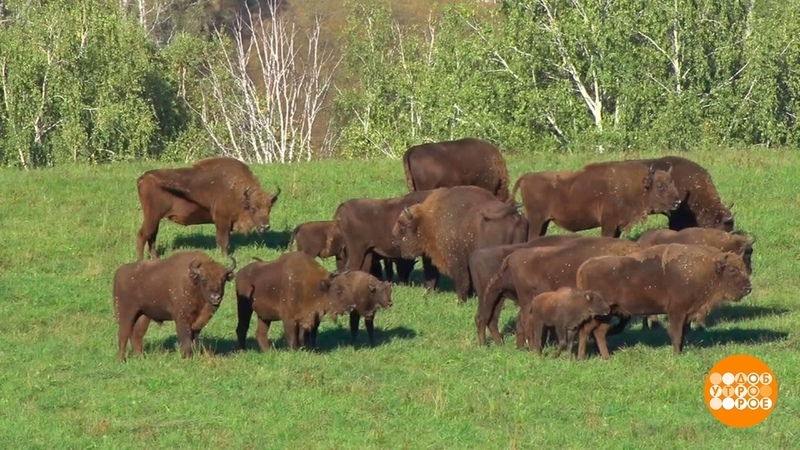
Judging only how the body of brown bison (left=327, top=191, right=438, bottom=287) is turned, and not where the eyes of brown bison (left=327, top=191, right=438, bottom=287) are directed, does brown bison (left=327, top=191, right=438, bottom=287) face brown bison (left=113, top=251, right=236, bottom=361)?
no

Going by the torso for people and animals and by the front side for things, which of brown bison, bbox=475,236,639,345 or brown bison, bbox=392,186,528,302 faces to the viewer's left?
brown bison, bbox=392,186,528,302

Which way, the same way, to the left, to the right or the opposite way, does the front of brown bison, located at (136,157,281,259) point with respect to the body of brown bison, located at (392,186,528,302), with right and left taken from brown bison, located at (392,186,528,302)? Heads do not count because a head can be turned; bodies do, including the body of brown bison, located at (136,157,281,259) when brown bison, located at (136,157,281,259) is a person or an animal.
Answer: the opposite way

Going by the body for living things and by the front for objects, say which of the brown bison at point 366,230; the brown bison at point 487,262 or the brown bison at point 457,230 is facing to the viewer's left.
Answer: the brown bison at point 457,230

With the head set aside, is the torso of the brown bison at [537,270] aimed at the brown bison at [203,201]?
no

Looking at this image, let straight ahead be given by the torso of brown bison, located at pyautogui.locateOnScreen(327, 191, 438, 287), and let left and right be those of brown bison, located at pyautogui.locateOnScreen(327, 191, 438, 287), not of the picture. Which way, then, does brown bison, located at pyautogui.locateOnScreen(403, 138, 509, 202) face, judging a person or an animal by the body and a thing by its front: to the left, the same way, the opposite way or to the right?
the same way

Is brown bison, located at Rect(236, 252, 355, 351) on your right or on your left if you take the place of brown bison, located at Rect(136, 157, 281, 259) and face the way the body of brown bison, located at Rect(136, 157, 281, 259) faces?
on your right

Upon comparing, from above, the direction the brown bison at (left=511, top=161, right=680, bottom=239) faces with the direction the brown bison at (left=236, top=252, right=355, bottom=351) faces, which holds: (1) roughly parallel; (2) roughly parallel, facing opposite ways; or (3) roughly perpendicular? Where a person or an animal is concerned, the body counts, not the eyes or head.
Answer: roughly parallel

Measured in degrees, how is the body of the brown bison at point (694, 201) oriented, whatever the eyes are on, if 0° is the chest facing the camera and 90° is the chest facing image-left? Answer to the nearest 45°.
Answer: approximately 270°

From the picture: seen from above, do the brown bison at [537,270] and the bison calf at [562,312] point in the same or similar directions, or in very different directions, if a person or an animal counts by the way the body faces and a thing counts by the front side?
same or similar directions

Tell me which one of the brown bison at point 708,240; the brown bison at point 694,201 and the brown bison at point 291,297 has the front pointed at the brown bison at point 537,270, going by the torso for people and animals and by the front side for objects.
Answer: the brown bison at point 291,297

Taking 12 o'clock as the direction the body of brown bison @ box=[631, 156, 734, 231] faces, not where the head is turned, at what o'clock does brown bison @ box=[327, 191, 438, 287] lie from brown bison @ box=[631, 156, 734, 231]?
brown bison @ box=[327, 191, 438, 287] is roughly at 5 o'clock from brown bison @ box=[631, 156, 734, 231].

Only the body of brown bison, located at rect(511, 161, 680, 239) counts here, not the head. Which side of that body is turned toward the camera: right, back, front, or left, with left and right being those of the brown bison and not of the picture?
right

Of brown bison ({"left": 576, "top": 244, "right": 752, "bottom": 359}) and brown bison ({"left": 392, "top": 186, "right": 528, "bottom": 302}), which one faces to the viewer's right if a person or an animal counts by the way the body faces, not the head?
brown bison ({"left": 576, "top": 244, "right": 752, "bottom": 359})

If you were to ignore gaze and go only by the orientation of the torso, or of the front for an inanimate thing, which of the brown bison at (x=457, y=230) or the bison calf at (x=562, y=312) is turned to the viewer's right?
the bison calf

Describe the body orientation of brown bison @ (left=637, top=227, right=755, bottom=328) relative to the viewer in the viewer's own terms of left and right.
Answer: facing to the right of the viewer

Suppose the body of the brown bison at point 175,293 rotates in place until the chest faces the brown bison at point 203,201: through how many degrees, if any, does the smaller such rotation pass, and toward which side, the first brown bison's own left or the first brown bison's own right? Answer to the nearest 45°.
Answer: approximately 135° to the first brown bison's own left

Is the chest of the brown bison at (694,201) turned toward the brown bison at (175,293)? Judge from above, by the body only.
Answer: no

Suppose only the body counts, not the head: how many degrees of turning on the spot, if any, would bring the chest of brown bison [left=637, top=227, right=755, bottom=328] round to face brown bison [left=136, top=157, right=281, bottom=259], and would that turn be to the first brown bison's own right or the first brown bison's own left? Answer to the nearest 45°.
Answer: approximately 180°
